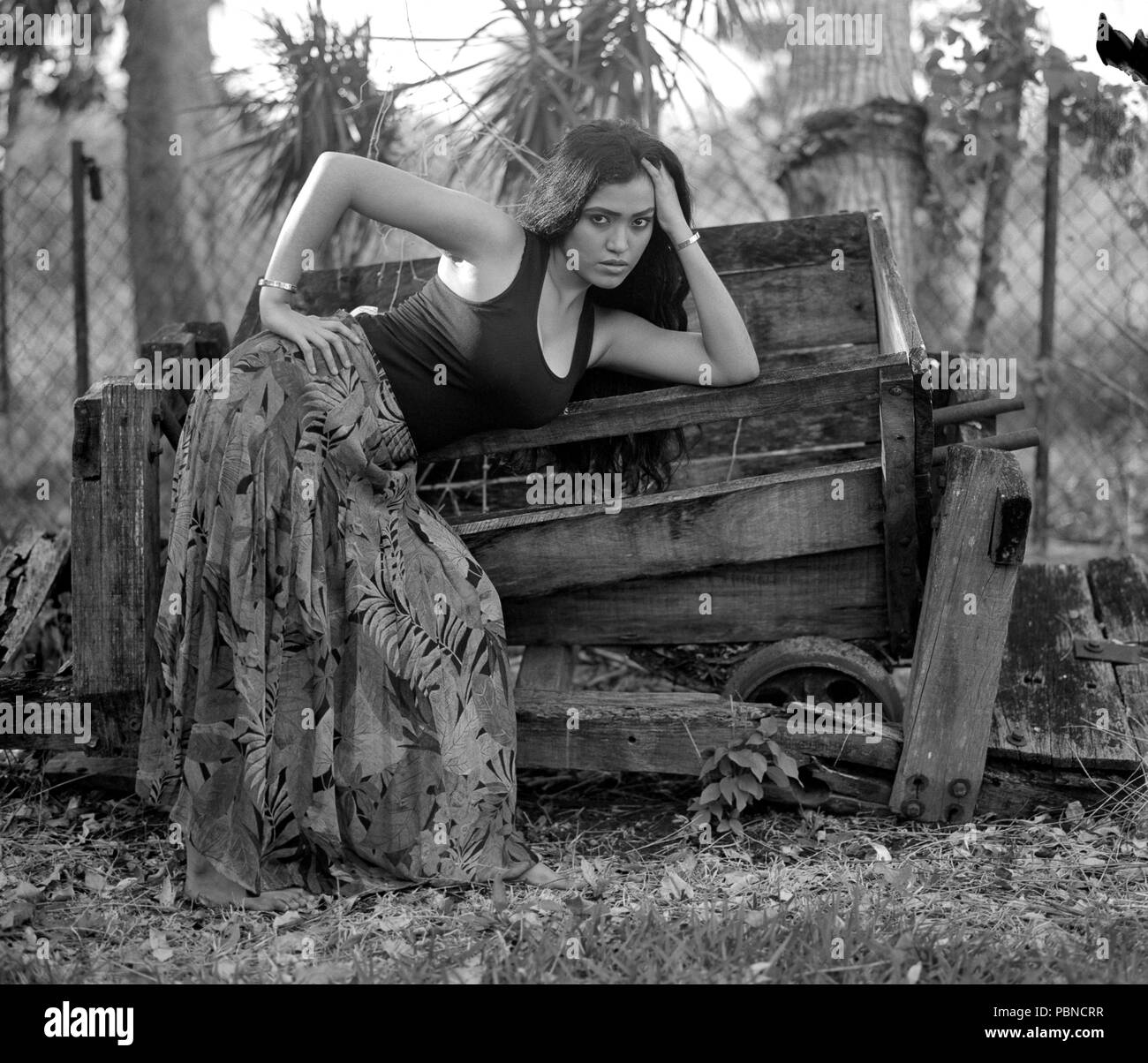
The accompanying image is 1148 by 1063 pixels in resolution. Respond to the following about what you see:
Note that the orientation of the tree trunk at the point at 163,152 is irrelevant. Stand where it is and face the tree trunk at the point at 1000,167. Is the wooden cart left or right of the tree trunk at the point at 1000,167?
right

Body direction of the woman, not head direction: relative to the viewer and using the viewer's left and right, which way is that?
facing the viewer and to the right of the viewer

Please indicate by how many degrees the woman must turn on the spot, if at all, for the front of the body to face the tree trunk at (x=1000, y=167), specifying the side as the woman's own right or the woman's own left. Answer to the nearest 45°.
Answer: approximately 90° to the woman's own left

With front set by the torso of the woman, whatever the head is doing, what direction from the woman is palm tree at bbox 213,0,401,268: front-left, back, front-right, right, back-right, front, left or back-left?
back-left
